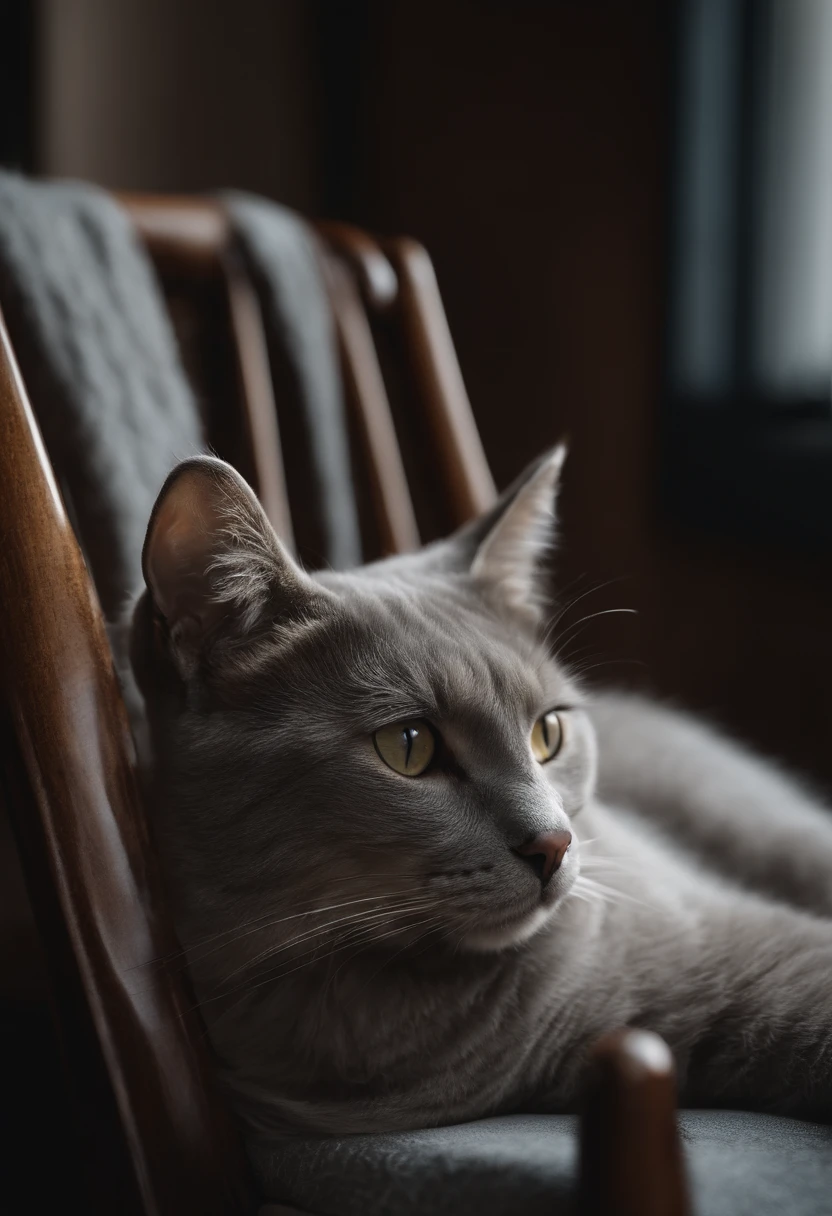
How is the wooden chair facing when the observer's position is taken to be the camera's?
facing the viewer and to the right of the viewer
